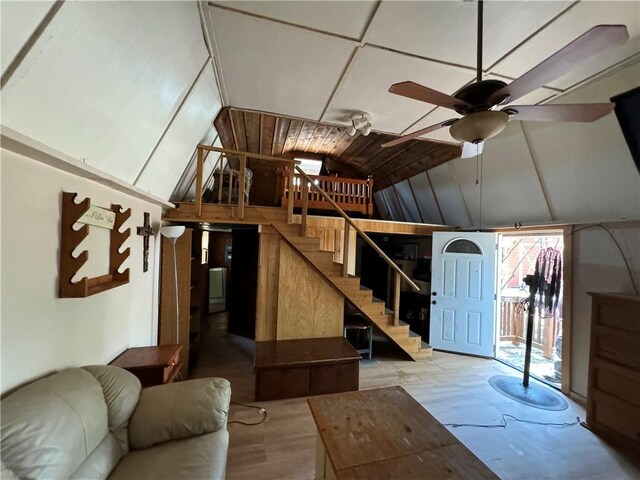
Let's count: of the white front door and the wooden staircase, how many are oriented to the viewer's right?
1

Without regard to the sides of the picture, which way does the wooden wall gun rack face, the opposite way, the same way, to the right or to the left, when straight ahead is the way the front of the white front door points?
to the left

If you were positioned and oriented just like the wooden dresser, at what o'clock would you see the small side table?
The small side table is roughly at 12 o'clock from the wooden dresser.

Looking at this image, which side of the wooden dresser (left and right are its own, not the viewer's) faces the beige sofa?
front

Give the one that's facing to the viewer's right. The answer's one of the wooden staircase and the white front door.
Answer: the wooden staircase

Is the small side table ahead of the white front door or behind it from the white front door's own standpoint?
ahead

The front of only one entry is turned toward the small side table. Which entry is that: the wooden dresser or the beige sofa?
the wooden dresser

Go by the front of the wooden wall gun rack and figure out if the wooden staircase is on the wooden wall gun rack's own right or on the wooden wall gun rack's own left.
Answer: on the wooden wall gun rack's own left

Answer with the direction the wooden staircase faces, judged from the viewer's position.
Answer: facing to the right of the viewer

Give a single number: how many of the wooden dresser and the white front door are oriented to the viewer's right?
0

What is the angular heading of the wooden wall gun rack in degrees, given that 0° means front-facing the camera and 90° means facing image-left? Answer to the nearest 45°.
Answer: approximately 315°

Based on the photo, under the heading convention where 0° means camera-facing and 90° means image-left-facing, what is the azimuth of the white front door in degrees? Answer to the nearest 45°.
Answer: approximately 0°

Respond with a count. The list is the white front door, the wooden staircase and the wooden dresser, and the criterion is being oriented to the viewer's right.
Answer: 1
